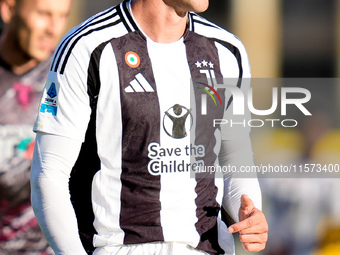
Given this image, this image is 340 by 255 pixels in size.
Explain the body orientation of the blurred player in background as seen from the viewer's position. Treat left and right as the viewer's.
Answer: facing the viewer and to the right of the viewer

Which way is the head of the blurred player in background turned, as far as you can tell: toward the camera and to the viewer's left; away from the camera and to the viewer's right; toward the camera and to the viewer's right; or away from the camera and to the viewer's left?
toward the camera and to the viewer's right
